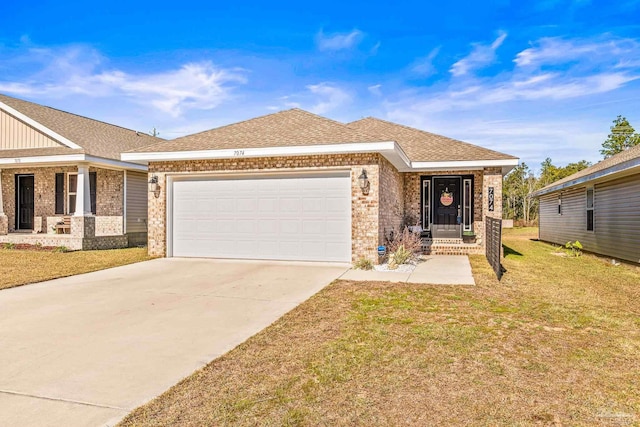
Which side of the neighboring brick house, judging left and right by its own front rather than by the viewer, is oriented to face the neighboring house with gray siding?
left

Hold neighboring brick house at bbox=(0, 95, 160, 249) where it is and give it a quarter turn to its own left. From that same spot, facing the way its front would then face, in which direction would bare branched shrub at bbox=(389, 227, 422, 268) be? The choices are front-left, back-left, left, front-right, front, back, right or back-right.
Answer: front

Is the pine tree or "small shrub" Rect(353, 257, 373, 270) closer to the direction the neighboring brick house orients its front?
the small shrub

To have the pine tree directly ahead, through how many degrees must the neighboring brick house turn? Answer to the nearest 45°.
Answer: approximately 135° to its left

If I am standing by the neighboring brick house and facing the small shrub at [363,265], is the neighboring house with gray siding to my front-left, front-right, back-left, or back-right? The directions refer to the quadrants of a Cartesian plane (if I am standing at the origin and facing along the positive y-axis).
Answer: front-left

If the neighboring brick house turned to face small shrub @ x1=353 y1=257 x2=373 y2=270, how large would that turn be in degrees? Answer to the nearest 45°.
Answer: approximately 90° to its left

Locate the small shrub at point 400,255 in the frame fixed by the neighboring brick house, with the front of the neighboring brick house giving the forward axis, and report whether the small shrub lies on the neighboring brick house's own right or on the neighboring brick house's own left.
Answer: on the neighboring brick house's own left

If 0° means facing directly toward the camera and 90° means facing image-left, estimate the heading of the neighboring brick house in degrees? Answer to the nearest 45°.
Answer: approximately 45°

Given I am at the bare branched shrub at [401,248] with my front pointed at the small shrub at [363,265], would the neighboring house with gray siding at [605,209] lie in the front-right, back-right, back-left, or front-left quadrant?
back-left

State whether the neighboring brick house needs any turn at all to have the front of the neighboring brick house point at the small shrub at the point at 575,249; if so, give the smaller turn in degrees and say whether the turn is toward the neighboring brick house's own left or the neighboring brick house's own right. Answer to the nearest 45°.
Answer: approximately 90° to the neighboring brick house's own left

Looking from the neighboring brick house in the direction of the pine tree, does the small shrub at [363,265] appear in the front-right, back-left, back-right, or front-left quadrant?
front-right

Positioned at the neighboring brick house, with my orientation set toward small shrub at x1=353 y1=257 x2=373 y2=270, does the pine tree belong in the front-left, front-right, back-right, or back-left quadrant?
front-left
